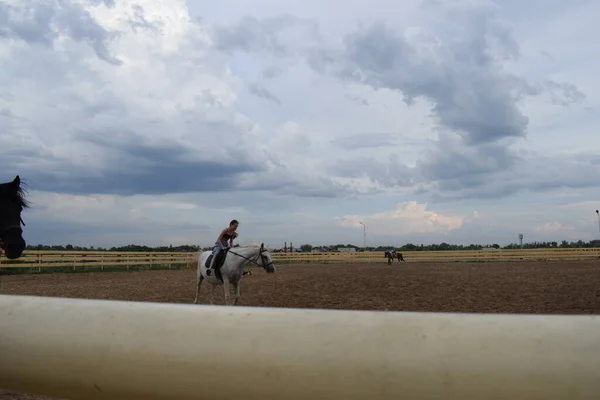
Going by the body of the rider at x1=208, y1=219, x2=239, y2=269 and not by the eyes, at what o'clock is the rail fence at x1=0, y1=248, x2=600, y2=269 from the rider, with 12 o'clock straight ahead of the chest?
The rail fence is roughly at 8 o'clock from the rider.
